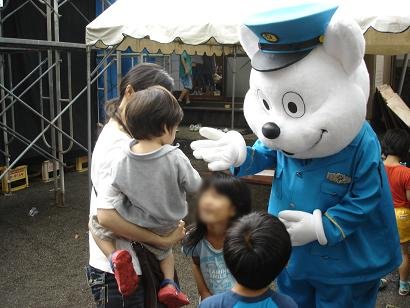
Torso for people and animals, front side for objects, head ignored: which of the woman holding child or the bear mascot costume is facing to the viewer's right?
the woman holding child

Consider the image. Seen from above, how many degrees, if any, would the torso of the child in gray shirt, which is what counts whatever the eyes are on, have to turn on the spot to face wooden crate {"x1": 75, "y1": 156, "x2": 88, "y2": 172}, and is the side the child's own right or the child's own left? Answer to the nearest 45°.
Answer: approximately 45° to the child's own left

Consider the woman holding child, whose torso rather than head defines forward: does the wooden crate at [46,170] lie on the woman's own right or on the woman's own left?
on the woman's own left

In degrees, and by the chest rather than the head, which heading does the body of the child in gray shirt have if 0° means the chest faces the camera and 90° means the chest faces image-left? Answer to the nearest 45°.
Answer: approximately 225°

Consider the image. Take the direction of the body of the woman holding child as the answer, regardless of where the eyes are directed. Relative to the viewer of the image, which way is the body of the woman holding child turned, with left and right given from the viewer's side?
facing to the right of the viewer

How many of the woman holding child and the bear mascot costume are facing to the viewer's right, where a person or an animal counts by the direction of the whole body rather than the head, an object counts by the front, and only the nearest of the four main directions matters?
1

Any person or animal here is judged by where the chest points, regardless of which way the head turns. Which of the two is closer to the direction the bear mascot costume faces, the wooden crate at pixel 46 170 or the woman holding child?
the woman holding child

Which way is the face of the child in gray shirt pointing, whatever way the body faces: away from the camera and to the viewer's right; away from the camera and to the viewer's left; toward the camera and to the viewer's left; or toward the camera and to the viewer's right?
away from the camera and to the viewer's right

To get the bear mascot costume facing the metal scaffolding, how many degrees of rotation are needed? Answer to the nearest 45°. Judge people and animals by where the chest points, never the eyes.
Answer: approximately 90° to its right

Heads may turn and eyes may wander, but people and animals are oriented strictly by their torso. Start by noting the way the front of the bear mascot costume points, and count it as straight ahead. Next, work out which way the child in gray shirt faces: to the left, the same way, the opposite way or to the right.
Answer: the opposite way

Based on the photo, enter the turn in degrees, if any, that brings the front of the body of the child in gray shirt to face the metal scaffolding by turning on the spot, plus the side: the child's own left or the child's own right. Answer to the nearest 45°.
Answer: approximately 45° to the child's own left

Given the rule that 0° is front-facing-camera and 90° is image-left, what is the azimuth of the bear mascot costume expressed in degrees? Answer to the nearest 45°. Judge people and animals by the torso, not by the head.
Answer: approximately 45°
